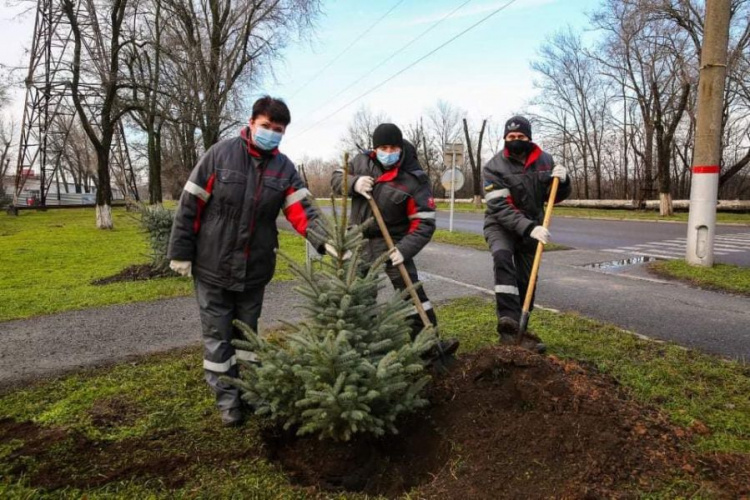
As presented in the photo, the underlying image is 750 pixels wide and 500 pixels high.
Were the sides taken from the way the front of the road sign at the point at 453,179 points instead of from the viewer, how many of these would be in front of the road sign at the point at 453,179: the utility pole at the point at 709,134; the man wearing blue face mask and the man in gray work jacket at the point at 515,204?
0

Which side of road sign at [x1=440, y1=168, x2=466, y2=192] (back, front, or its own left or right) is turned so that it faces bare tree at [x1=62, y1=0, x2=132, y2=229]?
left

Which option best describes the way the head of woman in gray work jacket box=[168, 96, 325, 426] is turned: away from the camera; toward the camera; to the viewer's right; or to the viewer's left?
toward the camera

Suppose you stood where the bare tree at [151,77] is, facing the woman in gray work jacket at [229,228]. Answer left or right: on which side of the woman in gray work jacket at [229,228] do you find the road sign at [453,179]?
left

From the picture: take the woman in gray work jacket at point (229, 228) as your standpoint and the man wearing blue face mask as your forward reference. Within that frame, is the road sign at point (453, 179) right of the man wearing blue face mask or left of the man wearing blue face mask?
left

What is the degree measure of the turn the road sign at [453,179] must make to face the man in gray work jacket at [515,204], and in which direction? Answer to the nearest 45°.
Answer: approximately 180°

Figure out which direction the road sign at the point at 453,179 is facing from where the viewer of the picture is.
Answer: facing away from the viewer

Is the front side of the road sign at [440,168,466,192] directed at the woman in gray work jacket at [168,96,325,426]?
no

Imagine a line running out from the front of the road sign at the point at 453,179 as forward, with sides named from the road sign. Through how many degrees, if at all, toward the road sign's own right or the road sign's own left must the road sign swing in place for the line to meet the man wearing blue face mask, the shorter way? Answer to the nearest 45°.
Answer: approximately 180°

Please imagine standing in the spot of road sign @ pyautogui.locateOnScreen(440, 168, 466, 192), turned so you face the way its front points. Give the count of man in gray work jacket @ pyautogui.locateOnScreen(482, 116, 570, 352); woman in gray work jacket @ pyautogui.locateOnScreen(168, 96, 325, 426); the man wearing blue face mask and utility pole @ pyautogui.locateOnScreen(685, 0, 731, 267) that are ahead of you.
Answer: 0

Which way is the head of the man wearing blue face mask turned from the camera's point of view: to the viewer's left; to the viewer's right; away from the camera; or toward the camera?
toward the camera

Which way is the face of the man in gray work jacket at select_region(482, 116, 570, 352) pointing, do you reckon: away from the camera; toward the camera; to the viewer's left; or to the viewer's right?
toward the camera

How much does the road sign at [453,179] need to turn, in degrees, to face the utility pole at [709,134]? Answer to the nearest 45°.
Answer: approximately 135° to its right

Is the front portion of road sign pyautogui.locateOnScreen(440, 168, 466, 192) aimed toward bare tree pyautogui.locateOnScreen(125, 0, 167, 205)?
no

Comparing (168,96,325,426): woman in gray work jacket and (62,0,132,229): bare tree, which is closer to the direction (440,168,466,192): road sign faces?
the bare tree
